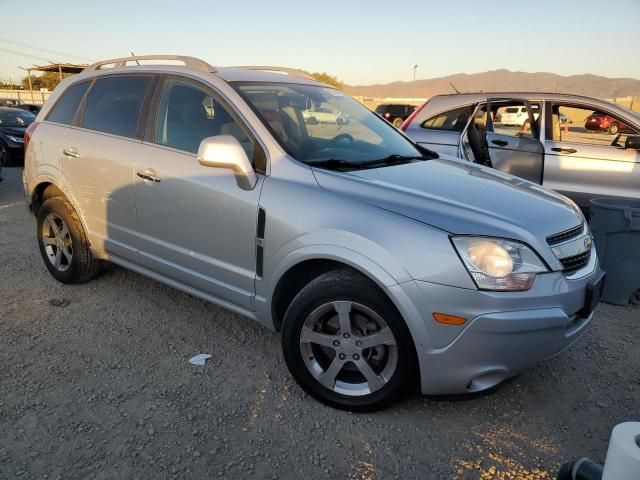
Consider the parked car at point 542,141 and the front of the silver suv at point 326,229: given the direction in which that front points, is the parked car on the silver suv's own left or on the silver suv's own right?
on the silver suv's own left

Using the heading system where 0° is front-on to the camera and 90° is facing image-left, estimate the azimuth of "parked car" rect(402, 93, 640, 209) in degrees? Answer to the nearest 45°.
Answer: approximately 270°

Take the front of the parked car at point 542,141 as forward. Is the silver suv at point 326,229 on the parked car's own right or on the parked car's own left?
on the parked car's own right

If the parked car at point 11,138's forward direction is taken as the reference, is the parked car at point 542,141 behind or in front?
in front

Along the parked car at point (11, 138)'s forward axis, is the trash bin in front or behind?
in front
